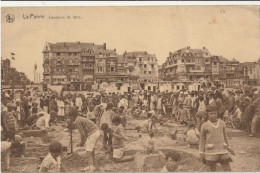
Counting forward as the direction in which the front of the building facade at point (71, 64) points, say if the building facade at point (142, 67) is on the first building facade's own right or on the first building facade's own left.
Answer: on the first building facade's own left

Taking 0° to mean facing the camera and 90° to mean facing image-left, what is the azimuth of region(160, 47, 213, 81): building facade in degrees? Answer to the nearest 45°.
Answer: approximately 0°

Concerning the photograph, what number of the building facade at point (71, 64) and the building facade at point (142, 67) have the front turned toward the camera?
2

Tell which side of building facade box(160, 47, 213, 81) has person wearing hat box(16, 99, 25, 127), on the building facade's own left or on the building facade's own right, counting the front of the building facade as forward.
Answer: on the building facade's own right

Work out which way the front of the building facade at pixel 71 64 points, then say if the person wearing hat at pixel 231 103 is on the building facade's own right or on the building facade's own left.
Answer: on the building facade's own left

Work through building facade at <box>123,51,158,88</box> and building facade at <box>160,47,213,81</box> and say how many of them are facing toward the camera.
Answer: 2
